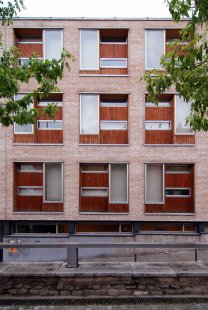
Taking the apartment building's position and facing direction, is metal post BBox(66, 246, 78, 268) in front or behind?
in front

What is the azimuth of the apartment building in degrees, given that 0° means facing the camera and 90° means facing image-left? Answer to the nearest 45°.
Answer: approximately 0°

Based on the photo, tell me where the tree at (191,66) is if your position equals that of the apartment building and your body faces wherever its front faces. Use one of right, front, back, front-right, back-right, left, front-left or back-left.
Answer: front

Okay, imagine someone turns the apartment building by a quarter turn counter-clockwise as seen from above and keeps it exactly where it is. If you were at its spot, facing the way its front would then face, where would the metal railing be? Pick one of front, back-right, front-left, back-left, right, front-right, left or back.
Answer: right
